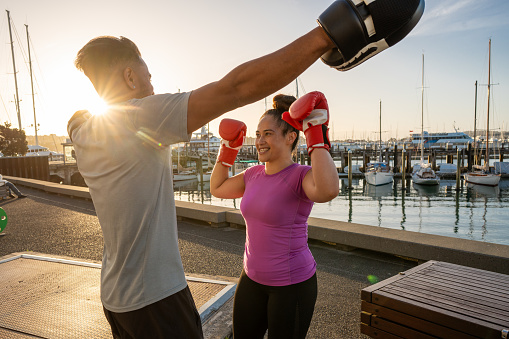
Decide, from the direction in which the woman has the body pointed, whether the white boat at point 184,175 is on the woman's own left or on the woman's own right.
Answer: on the woman's own right

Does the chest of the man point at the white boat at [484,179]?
yes

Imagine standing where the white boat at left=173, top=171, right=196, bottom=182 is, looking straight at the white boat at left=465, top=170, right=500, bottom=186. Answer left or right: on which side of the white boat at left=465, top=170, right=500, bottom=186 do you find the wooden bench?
right

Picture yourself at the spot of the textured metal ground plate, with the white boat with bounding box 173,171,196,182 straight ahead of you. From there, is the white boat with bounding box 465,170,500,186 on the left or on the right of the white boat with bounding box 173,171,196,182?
right

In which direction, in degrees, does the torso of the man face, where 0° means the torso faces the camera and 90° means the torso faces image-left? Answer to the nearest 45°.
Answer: approximately 225°

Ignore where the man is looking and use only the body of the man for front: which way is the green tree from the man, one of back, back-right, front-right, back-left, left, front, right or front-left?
left

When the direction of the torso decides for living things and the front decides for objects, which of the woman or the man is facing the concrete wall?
the man

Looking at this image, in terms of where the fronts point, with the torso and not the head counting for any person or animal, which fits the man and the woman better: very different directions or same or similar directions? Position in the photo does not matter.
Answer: very different directions

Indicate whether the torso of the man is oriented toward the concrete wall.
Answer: yes

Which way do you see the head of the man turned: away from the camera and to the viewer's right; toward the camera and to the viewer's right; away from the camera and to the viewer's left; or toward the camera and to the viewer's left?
away from the camera and to the viewer's right

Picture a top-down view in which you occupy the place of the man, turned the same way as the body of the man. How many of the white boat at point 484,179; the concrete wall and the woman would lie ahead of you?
3

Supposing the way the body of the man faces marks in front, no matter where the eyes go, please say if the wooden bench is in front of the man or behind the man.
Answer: in front

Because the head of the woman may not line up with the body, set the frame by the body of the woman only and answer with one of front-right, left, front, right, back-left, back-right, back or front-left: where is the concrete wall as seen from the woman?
back
